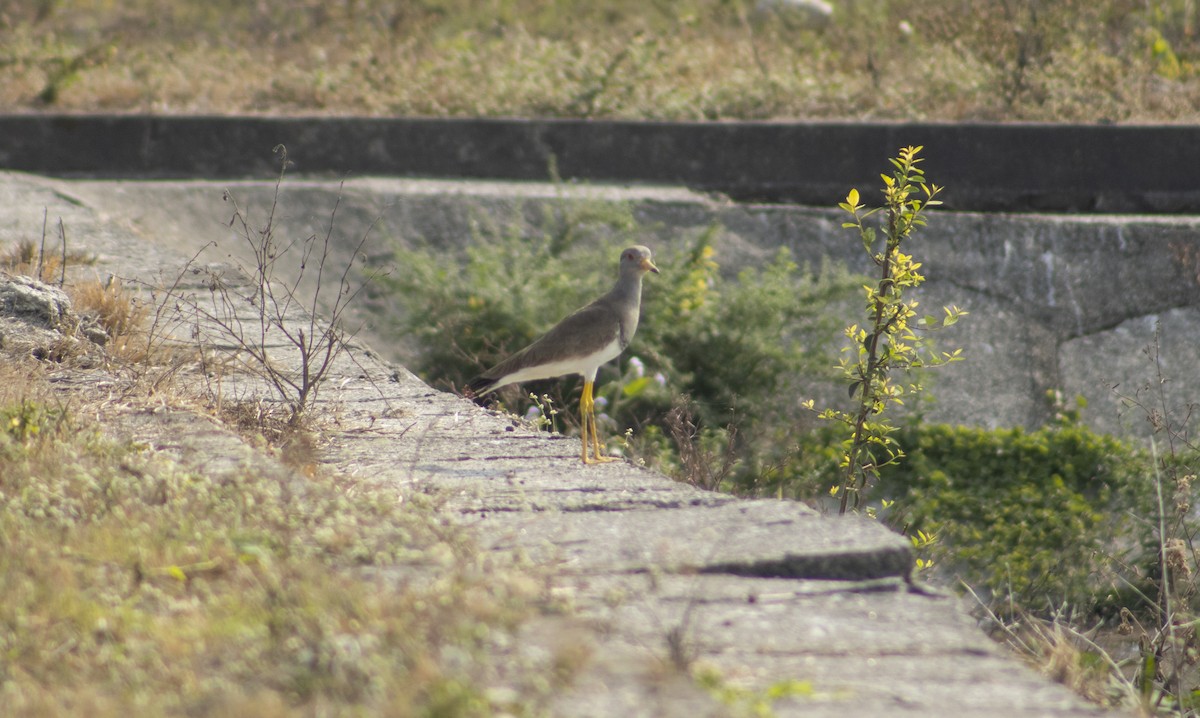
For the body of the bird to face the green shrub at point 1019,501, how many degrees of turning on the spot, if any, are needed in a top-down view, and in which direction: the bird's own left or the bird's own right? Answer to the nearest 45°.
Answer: approximately 45° to the bird's own left

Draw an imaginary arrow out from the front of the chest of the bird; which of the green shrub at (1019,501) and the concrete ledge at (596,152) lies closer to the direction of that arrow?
the green shrub

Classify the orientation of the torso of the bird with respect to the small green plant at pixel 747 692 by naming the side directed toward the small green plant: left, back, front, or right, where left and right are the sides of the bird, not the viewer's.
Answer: right

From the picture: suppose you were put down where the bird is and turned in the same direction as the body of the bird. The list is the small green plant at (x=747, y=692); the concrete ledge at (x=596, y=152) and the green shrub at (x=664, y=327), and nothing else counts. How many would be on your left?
2

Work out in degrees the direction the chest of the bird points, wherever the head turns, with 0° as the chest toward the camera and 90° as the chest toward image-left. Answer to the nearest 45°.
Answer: approximately 270°

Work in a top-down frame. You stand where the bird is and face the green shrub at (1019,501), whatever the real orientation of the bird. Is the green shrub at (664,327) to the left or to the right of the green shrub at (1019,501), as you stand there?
left

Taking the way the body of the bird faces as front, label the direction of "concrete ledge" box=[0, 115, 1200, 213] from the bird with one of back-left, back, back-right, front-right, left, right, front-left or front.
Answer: left

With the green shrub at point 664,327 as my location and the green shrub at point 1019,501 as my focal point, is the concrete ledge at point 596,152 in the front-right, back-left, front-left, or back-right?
back-left

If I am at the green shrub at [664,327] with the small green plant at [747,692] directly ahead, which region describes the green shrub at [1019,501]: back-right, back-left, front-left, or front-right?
front-left
